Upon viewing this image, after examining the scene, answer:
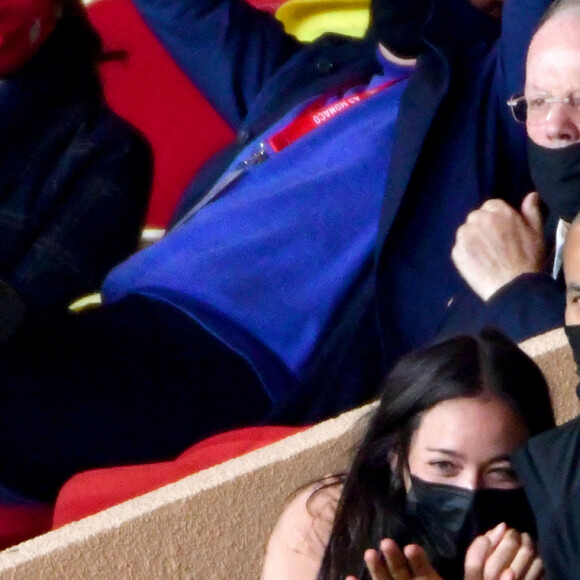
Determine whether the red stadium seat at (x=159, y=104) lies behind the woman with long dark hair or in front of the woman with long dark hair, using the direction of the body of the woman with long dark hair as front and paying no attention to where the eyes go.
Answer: behind

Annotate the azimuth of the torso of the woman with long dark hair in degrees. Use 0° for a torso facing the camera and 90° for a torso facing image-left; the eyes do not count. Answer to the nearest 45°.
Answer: approximately 315°
